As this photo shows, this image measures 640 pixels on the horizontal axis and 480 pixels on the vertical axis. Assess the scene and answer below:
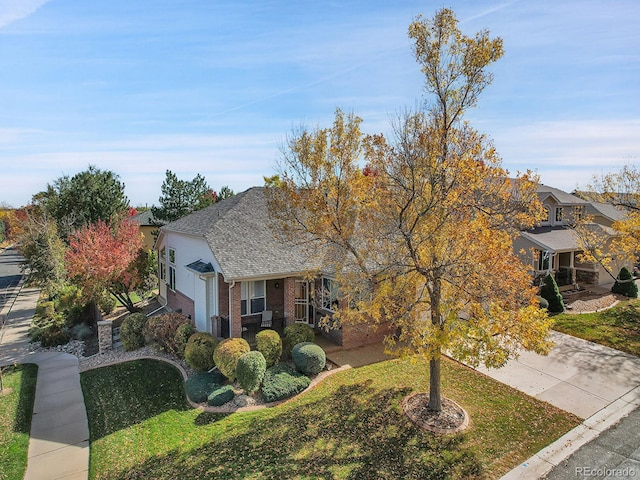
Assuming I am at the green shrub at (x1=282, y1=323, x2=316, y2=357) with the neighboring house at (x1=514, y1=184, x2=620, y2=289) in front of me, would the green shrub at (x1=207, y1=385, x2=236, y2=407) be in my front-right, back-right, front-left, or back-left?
back-right

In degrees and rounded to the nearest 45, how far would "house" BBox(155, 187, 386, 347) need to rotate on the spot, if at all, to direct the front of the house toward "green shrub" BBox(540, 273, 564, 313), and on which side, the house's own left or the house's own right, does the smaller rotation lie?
approximately 45° to the house's own left

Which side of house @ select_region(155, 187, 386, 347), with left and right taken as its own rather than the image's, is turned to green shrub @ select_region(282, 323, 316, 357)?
front

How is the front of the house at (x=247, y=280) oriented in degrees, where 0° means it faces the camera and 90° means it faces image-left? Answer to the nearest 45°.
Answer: approximately 315°

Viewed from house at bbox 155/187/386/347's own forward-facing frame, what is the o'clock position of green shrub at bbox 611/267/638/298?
The green shrub is roughly at 10 o'clock from the house.

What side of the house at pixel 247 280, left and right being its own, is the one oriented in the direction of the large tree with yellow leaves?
front

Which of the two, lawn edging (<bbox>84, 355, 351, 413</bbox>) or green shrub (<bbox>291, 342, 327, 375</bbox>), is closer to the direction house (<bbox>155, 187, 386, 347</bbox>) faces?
the green shrub
